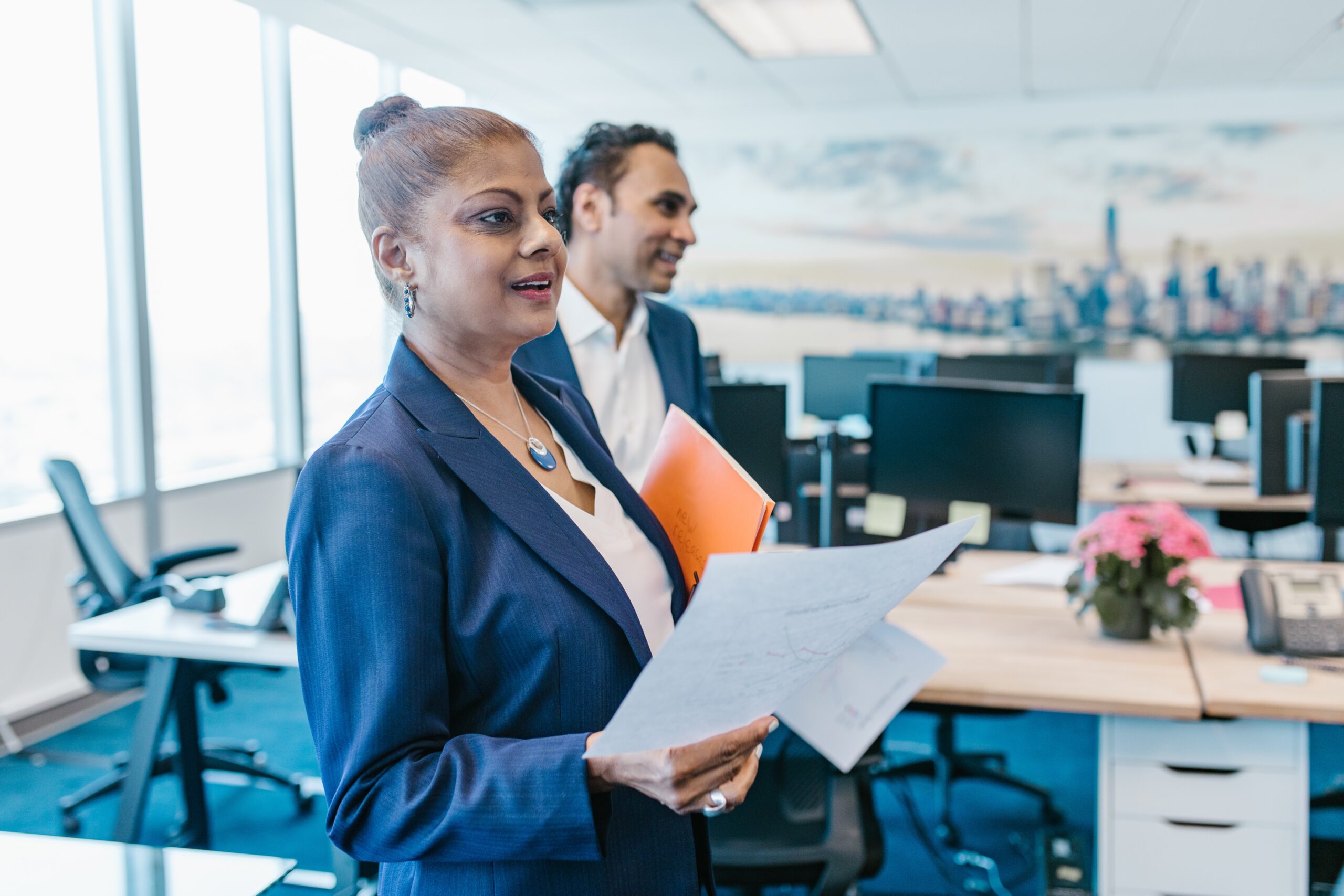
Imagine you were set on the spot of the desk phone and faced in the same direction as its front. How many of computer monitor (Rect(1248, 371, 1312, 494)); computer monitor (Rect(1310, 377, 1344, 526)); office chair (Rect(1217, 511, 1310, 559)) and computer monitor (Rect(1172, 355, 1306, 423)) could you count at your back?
4

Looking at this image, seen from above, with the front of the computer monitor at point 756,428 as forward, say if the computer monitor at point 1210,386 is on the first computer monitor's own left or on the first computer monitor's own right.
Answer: on the first computer monitor's own left

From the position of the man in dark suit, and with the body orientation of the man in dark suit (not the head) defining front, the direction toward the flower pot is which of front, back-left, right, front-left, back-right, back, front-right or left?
front-left

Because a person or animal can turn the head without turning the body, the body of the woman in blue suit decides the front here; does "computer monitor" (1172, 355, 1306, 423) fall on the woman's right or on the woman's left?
on the woman's left

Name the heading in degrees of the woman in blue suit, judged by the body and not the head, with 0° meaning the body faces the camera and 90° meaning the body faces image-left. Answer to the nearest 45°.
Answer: approximately 315°

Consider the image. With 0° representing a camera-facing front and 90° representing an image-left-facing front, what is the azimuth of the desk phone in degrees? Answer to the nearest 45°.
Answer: approximately 0°

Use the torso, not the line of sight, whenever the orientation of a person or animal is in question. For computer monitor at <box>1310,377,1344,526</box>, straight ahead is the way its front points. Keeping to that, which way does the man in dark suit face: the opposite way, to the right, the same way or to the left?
to the left

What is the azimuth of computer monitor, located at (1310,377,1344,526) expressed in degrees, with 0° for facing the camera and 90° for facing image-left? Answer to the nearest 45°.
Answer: approximately 0°

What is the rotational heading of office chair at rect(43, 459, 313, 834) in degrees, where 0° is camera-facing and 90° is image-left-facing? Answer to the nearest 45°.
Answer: approximately 270°

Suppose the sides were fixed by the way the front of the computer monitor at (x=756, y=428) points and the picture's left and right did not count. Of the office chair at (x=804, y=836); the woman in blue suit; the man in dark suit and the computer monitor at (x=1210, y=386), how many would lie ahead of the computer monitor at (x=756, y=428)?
3

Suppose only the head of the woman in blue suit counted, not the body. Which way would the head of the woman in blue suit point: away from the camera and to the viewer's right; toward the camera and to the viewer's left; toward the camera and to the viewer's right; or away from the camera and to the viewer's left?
toward the camera and to the viewer's right
